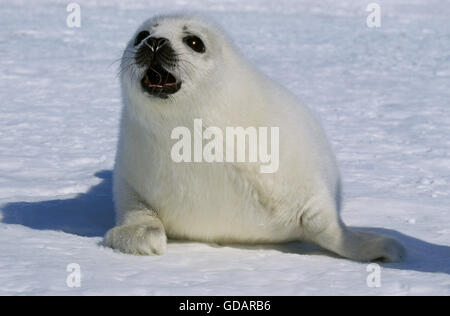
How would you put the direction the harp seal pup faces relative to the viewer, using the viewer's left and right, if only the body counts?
facing the viewer and to the left of the viewer
